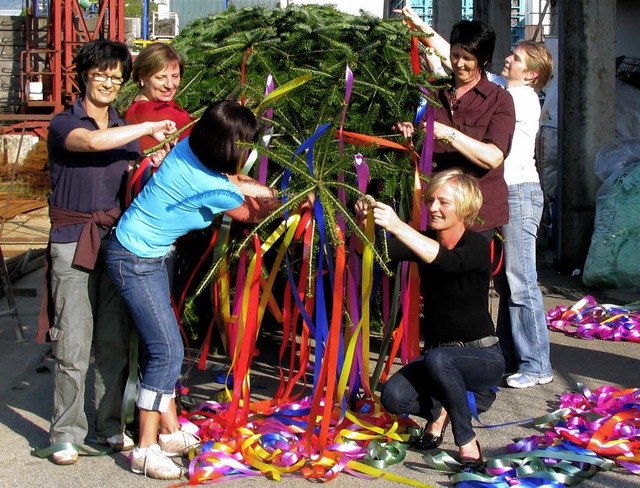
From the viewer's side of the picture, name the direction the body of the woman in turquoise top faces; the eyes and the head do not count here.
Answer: to the viewer's right

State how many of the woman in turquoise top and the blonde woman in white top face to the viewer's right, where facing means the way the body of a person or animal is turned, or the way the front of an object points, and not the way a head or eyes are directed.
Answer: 1

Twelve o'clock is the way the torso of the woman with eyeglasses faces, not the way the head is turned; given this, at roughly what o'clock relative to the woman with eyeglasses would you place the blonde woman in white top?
The blonde woman in white top is roughly at 10 o'clock from the woman with eyeglasses.

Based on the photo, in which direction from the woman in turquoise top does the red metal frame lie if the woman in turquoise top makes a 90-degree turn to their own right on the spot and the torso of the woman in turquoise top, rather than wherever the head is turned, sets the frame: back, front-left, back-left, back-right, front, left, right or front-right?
back

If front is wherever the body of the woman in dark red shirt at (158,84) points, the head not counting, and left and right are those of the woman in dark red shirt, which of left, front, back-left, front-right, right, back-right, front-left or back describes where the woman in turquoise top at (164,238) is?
front-right

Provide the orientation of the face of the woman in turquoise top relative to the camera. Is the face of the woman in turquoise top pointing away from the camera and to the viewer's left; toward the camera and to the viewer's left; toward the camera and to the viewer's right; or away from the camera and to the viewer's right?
away from the camera and to the viewer's right

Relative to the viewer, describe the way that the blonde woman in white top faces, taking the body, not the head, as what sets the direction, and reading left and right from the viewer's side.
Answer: facing to the left of the viewer

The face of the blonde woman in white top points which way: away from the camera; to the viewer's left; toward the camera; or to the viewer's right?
to the viewer's left
